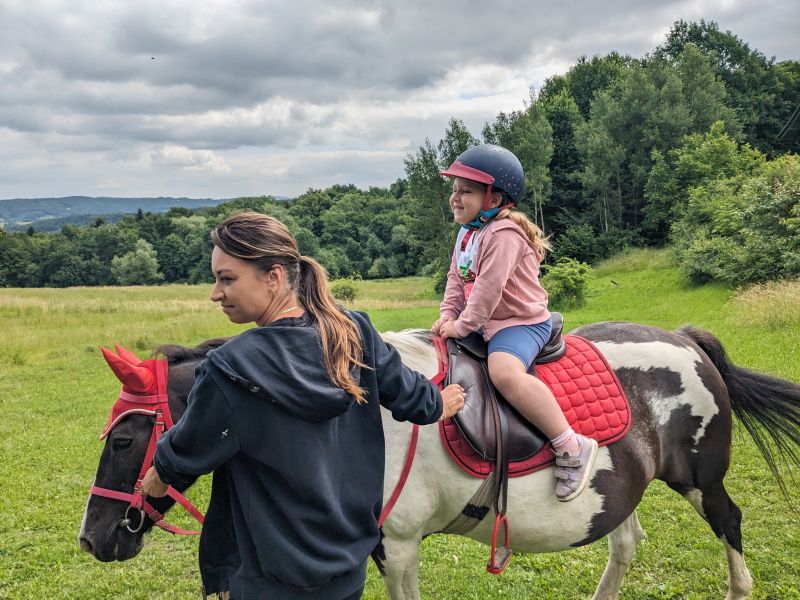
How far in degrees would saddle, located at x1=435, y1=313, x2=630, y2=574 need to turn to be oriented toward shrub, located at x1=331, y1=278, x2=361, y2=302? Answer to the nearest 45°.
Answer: approximately 90° to its right

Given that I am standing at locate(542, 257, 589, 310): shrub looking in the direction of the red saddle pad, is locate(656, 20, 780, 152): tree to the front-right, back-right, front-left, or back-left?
back-left

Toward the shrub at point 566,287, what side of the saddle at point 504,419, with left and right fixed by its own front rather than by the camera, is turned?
right

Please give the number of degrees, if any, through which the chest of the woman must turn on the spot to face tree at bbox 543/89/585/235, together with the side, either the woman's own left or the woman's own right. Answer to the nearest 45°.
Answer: approximately 90° to the woman's own right

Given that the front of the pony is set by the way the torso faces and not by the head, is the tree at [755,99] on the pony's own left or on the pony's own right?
on the pony's own right

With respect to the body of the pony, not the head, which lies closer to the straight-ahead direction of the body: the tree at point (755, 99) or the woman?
the woman

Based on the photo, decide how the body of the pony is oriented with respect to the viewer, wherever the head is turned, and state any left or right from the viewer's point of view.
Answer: facing to the left of the viewer

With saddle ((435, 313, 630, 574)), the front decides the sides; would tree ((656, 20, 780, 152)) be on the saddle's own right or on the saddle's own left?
on the saddle's own right

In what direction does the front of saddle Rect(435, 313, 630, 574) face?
to the viewer's left

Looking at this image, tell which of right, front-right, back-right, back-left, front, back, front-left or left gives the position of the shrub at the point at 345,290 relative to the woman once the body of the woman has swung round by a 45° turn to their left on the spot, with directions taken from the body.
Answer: right

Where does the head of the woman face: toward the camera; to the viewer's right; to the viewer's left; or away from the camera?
to the viewer's left

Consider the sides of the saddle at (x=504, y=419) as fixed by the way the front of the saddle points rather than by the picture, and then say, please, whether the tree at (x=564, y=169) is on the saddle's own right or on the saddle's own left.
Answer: on the saddle's own right

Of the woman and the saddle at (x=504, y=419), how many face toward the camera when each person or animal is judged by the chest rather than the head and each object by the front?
0
